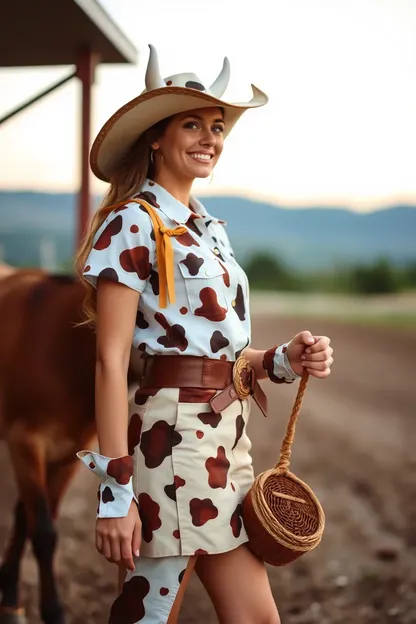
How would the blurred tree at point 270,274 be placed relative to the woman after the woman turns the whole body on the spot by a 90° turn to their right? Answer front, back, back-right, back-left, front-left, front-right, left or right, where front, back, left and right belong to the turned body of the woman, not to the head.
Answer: back-right

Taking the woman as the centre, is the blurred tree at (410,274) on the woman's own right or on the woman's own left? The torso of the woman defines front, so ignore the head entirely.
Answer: on the woman's own left

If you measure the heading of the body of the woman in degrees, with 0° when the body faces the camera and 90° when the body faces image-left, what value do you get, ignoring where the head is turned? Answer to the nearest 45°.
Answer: approximately 315°

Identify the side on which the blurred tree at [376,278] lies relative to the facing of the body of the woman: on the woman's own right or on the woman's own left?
on the woman's own left

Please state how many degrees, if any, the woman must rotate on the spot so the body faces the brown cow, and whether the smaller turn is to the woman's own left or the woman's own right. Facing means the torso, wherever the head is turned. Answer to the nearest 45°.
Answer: approximately 180°
